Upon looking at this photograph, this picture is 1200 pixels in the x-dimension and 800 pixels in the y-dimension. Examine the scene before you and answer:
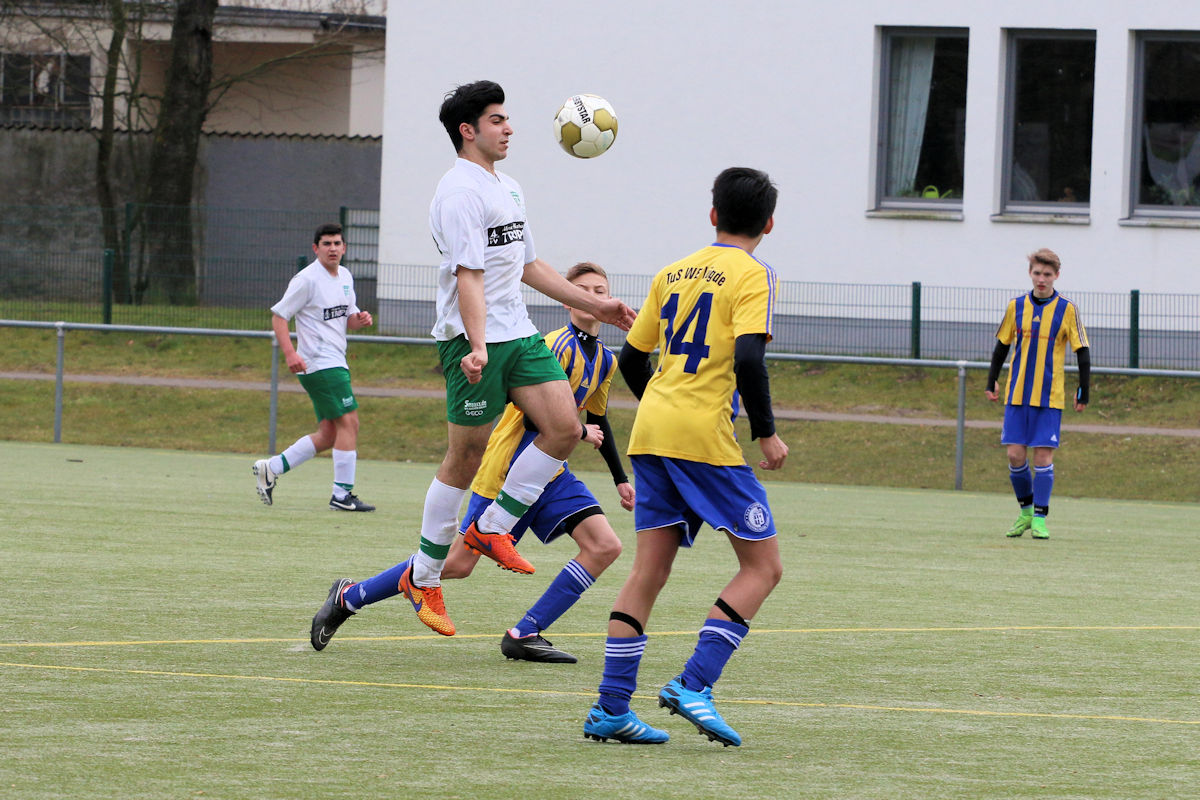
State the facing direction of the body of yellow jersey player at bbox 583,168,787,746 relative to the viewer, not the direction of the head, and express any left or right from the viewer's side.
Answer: facing away from the viewer and to the right of the viewer

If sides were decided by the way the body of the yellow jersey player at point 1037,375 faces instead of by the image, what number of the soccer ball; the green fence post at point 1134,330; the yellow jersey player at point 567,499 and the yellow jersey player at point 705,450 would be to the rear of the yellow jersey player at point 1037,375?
1

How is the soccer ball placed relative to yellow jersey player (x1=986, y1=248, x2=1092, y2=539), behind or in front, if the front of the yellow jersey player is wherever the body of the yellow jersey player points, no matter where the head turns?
in front

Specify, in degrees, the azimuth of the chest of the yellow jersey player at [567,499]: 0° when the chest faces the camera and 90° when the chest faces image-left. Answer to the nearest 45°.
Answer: approximately 315°

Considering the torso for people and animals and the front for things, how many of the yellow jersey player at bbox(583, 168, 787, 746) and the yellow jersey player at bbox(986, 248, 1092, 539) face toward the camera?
1

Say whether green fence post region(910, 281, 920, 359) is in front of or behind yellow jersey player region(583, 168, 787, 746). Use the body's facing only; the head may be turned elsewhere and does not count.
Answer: in front

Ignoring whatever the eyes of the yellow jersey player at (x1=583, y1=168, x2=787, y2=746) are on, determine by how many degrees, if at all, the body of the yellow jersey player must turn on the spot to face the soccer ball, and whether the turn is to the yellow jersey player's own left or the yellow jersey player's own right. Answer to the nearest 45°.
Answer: approximately 45° to the yellow jersey player's own left

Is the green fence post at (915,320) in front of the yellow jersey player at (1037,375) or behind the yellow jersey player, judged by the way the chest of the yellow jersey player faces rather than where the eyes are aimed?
behind

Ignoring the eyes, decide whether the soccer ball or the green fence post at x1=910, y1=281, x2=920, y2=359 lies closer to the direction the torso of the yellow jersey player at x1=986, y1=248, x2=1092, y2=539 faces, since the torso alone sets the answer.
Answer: the soccer ball
